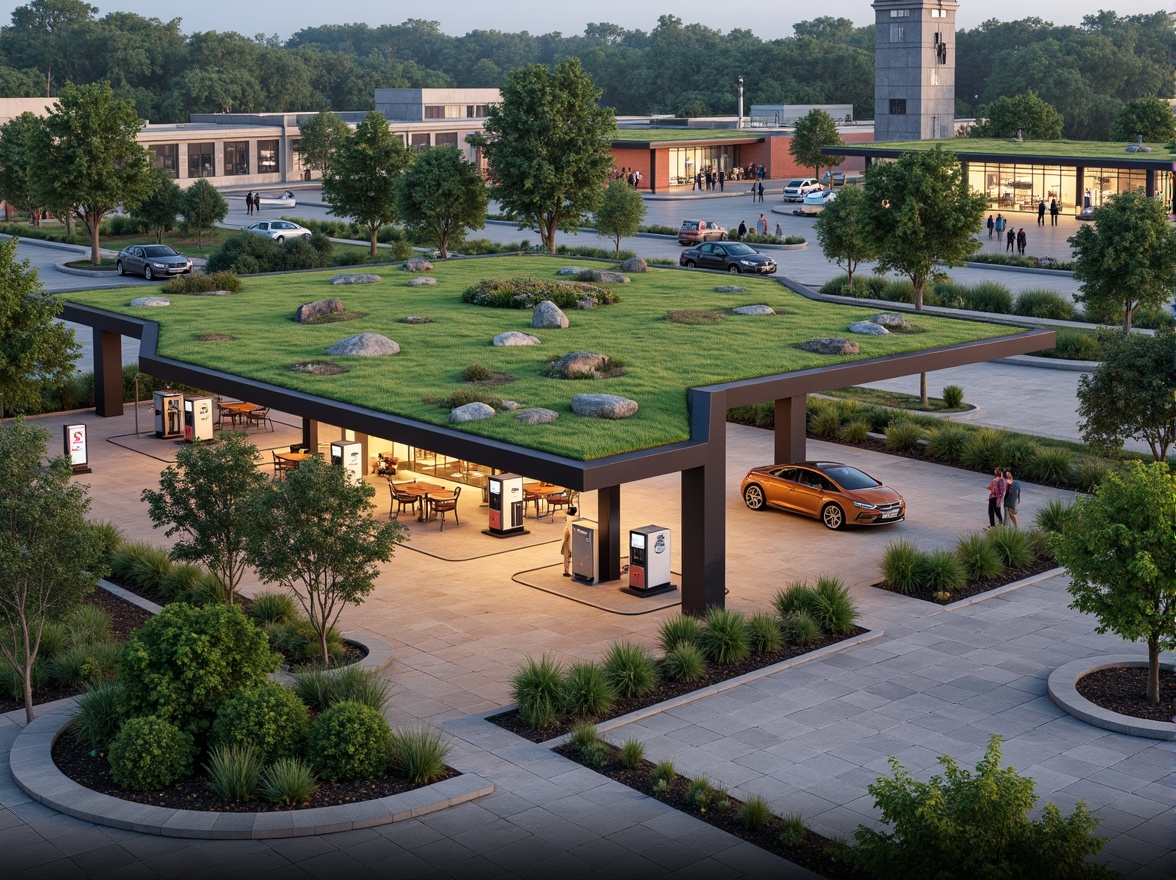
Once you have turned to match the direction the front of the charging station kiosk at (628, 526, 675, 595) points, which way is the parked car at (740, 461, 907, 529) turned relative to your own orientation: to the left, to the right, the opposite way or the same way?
to the left

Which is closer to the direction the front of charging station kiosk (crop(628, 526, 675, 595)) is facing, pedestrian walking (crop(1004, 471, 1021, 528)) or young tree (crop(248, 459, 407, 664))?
the young tree

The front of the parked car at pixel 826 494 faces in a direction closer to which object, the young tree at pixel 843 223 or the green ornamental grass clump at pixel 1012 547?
the green ornamental grass clump

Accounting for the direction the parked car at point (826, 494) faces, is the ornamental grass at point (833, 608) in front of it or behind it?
in front

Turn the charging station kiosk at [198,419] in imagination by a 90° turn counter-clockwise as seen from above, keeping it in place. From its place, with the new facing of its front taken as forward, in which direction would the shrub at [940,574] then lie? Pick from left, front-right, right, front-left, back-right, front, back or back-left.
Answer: front

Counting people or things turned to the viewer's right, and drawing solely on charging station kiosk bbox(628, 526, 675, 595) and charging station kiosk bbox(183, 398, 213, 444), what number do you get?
0

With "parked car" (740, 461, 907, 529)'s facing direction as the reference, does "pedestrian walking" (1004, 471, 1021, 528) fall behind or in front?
in front

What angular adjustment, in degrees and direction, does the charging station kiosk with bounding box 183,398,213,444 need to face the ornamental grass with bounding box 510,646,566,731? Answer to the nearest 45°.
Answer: approximately 45° to its left

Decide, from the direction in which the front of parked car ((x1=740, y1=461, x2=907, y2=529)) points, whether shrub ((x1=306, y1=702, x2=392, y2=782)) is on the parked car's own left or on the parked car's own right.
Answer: on the parked car's own right

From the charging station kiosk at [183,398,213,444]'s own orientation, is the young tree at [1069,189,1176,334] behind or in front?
behind

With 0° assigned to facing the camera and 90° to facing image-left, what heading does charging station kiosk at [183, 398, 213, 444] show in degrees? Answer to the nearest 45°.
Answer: approximately 45°

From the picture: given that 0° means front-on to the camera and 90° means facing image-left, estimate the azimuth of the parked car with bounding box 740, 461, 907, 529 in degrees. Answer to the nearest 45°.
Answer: approximately 315°

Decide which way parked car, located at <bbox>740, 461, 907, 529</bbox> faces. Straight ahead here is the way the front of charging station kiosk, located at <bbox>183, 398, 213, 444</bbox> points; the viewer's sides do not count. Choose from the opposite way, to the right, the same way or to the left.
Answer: to the left
